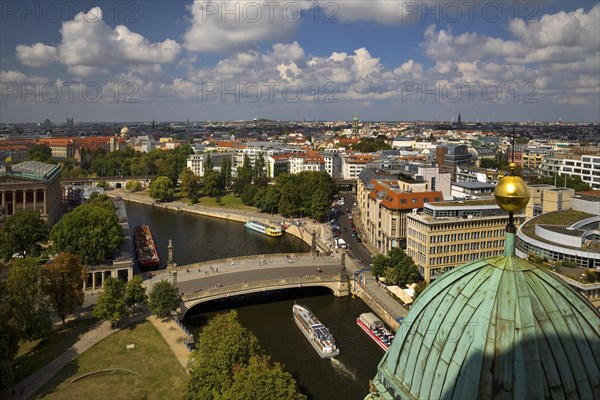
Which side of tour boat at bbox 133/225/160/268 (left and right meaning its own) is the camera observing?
back

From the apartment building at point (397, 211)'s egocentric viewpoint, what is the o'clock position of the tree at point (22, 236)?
The tree is roughly at 1 o'clock from the apartment building.

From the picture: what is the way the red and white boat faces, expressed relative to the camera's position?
facing away from the viewer and to the left of the viewer

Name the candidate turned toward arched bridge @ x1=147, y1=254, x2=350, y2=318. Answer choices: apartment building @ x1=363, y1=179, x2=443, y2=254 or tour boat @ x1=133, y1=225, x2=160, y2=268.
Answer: the apartment building

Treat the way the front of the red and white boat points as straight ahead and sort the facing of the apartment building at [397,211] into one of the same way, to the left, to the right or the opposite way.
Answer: to the left

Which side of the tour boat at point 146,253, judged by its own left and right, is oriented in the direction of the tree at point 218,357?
back

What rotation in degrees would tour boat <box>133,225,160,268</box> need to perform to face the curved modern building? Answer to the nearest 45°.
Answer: approximately 135° to its right

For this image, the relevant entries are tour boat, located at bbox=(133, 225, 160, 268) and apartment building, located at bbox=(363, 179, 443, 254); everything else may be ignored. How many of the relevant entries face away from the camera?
1

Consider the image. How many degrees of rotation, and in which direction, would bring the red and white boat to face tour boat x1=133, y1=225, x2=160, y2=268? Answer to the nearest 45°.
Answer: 0° — it already faces it
